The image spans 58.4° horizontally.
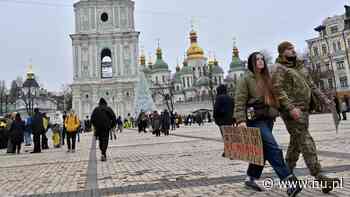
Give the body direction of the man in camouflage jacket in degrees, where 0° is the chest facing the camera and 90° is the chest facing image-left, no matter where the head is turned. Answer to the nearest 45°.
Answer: approximately 315°

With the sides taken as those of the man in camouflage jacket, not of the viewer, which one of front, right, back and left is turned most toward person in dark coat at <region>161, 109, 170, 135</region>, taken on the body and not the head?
back

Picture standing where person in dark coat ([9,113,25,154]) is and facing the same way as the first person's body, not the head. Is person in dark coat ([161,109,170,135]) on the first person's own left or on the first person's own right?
on the first person's own right

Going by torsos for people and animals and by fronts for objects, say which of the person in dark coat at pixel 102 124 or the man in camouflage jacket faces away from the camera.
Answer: the person in dark coat

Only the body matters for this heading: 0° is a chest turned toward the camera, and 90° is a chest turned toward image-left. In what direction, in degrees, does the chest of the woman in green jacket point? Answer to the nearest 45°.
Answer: approximately 315°

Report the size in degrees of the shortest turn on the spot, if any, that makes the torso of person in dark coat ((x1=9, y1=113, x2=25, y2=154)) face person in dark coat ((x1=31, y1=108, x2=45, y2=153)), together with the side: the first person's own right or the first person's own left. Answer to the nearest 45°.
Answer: approximately 135° to the first person's own right

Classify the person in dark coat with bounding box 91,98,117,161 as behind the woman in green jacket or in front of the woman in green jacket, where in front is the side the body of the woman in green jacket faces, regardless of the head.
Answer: behind

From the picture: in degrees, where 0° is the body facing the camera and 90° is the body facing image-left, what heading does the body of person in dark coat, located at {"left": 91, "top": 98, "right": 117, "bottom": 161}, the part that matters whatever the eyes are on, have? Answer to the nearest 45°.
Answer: approximately 180°

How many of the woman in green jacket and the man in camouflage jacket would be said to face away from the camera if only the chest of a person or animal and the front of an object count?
0

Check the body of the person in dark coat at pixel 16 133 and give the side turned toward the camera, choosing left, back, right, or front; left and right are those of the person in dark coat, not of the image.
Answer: back
